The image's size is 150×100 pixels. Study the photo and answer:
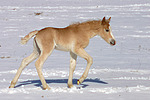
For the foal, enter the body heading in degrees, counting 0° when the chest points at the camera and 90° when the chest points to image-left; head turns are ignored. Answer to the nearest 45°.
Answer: approximately 270°
